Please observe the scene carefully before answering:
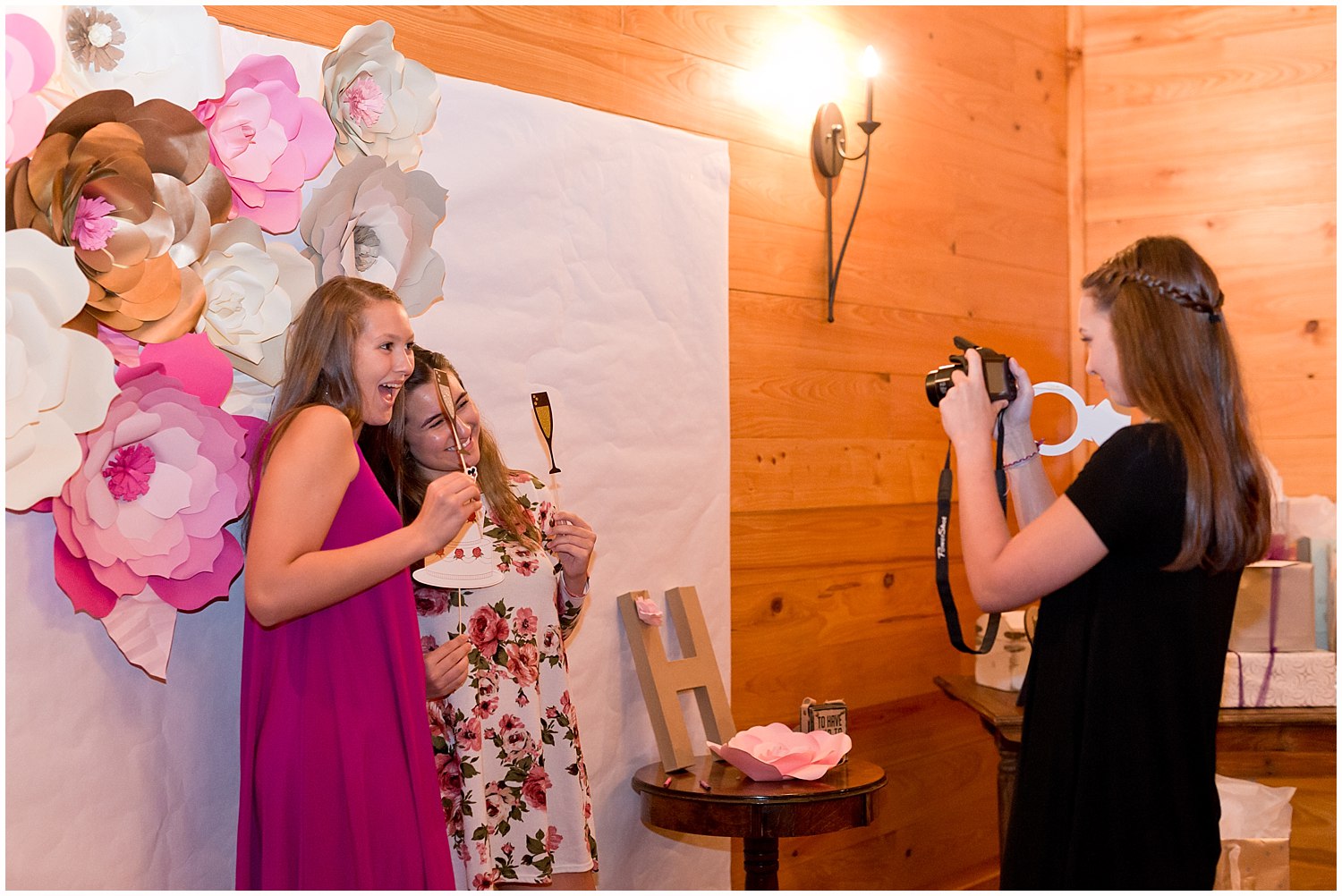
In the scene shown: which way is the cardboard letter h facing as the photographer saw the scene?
facing the viewer and to the right of the viewer

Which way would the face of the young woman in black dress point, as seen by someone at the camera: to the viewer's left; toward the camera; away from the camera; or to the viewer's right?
to the viewer's left

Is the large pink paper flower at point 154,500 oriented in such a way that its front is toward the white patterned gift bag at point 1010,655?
no

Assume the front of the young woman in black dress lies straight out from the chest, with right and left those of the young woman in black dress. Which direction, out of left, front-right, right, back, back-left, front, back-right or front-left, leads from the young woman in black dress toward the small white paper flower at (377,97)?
front-left

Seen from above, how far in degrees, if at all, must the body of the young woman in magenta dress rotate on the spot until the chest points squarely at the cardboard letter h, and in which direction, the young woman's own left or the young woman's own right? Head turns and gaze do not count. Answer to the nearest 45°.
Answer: approximately 45° to the young woman's own left

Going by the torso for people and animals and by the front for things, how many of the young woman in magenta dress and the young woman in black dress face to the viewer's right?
1

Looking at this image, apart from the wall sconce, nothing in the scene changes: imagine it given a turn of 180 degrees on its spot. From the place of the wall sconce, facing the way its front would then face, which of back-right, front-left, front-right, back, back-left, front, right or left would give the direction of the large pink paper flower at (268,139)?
left

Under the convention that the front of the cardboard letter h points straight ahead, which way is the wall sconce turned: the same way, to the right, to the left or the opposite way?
the same way

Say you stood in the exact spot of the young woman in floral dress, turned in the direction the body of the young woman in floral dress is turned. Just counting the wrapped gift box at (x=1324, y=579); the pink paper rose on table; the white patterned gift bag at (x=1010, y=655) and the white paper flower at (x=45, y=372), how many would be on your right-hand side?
1

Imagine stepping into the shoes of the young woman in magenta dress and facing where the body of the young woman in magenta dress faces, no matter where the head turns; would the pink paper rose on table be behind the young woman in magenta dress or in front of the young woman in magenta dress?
in front

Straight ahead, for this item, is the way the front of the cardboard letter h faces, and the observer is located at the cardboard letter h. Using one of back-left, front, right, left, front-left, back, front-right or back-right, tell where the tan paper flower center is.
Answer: right

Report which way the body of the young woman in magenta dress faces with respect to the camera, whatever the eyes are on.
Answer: to the viewer's right

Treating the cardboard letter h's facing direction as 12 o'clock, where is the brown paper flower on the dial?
The brown paper flower is roughly at 3 o'clock from the cardboard letter h.
